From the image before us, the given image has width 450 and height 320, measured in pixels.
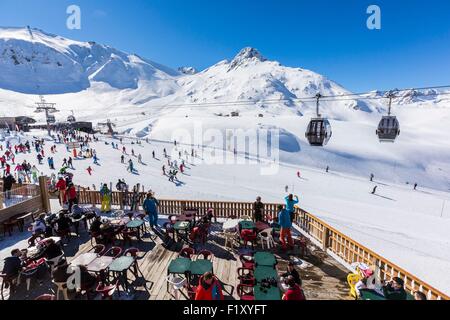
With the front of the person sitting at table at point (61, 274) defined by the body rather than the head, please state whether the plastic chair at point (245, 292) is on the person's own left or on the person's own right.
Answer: on the person's own right

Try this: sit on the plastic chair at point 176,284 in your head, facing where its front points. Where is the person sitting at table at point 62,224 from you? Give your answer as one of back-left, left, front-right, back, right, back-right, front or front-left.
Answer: front-left

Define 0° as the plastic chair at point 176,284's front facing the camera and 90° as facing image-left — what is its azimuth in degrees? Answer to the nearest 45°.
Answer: approximately 180°

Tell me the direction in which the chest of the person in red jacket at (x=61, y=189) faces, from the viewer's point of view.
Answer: away from the camera

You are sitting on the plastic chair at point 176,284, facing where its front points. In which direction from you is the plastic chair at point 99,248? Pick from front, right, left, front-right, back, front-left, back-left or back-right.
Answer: front-left

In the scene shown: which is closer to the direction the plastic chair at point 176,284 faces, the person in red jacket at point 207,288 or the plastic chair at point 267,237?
the plastic chair

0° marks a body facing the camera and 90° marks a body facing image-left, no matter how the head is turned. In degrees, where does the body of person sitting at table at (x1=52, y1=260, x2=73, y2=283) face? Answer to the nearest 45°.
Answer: approximately 225°

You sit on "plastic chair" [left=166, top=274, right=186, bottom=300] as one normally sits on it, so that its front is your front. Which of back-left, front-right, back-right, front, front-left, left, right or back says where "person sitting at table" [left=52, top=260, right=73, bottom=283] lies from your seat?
left

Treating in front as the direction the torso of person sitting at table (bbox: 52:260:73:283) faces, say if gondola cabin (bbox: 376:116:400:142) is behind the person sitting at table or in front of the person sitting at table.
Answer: in front

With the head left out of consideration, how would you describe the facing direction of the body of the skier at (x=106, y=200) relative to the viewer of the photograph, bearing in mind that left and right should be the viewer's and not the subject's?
facing away from the viewer
